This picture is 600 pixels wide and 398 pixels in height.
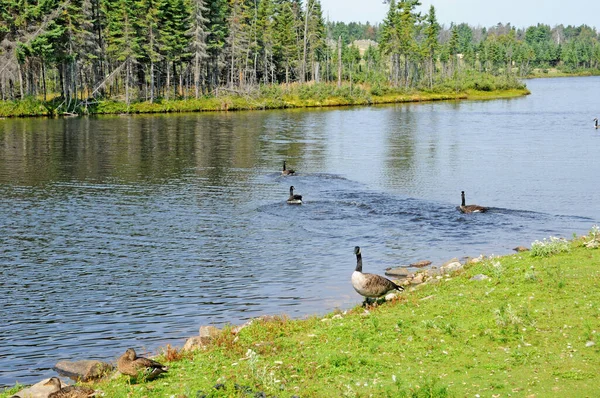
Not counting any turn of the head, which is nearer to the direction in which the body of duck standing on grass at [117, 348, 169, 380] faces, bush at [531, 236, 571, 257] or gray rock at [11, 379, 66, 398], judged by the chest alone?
the gray rock

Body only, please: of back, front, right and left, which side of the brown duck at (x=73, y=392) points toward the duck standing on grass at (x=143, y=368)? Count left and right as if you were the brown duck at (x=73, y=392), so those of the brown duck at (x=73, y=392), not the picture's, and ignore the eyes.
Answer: back

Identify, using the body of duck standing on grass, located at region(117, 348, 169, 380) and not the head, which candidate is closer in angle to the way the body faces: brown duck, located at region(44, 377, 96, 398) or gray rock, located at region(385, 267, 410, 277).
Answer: the brown duck

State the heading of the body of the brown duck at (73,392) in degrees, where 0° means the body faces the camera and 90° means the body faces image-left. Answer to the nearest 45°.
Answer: approximately 90°

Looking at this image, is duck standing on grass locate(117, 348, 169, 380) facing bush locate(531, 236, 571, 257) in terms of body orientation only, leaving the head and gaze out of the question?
no

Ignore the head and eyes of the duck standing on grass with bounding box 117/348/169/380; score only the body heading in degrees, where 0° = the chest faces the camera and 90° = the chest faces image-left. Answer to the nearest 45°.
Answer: approximately 90°

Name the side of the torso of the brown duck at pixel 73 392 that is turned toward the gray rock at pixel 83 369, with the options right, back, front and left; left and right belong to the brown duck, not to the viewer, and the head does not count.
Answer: right

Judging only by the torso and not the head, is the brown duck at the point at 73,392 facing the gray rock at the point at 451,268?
no

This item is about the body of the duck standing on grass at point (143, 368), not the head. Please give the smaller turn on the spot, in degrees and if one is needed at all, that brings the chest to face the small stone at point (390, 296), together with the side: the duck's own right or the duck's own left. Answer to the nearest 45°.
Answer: approximately 135° to the duck's own right

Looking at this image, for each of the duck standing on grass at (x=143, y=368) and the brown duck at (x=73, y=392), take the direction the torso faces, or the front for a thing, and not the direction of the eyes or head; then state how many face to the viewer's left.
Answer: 2

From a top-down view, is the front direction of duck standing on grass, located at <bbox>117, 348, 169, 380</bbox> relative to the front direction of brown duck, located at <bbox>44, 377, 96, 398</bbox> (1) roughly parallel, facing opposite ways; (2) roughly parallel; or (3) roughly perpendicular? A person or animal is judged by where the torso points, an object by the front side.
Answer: roughly parallel

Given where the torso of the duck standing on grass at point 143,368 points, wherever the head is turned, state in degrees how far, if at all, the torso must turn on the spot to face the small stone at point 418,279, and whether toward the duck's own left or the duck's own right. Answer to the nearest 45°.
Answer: approximately 135° to the duck's own right

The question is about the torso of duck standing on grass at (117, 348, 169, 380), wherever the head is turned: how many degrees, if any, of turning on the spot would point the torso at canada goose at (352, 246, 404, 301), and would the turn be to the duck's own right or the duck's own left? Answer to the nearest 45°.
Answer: approximately 135° to the duck's own right
